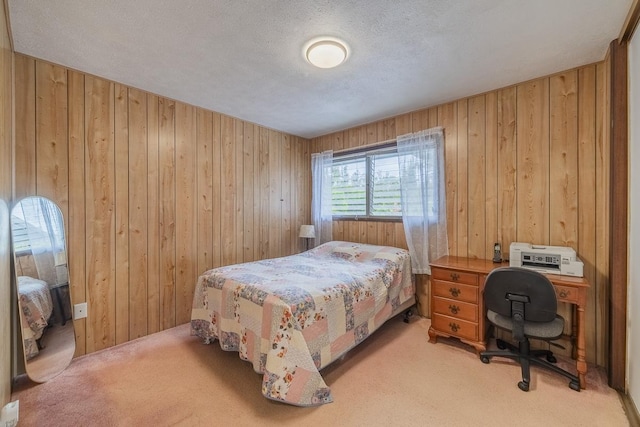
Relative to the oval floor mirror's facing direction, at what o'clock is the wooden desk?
The wooden desk is roughly at 12 o'clock from the oval floor mirror.

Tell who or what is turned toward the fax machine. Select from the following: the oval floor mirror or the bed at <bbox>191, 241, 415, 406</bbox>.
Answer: the oval floor mirror

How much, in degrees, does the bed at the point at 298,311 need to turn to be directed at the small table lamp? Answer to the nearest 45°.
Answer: approximately 135° to its right

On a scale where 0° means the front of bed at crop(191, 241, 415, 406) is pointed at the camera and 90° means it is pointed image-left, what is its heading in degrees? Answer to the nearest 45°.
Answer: approximately 45°

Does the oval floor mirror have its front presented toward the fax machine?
yes

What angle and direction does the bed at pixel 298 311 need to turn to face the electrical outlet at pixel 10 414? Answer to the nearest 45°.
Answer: approximately 45° to its right
